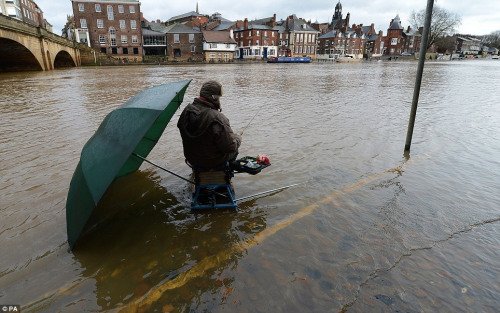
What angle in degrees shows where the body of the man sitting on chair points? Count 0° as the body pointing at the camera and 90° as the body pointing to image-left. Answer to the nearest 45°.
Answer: approximately 225°

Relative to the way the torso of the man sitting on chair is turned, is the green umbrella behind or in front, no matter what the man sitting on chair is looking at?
behind

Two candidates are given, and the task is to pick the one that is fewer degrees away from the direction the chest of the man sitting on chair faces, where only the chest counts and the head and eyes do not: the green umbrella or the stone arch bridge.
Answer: the stone arch bridge

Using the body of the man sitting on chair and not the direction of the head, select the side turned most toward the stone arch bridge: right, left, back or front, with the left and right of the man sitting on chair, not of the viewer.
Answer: left
